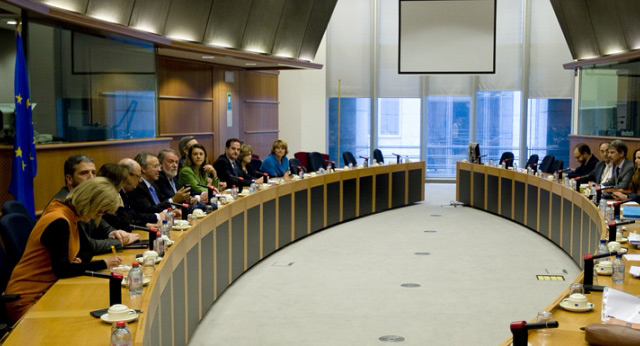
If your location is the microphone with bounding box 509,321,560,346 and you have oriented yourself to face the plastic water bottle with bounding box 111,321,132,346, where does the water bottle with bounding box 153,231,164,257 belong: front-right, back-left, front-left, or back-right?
front-right

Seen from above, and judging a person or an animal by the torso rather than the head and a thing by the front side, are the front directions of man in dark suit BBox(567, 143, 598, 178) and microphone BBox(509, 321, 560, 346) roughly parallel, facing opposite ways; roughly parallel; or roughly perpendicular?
roughly parallel, facing opposite ways

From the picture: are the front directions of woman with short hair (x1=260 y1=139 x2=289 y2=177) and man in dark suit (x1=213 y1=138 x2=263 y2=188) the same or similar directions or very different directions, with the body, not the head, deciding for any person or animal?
same or similar directions

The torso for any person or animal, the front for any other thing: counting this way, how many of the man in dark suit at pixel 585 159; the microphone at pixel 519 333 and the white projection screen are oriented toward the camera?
1

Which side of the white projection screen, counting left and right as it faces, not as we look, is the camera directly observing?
front

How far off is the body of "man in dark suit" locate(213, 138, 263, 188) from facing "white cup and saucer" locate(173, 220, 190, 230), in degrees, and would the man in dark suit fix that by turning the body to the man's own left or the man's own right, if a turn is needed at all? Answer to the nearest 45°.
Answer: approximately 45° to the man's own right

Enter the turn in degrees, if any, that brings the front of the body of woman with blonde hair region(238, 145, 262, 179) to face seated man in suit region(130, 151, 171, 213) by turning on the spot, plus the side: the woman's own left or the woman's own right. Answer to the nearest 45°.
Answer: approximately 45° to the woman's own right

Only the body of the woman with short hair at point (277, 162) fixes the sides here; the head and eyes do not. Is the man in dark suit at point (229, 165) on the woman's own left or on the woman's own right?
on the woman's own right

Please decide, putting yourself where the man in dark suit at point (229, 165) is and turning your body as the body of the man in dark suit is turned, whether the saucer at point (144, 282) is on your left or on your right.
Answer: on your right

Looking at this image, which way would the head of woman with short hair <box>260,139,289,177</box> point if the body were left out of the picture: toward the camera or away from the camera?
toward the camera

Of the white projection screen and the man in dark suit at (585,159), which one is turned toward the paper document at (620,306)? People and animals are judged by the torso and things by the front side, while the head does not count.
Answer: the white projection screen

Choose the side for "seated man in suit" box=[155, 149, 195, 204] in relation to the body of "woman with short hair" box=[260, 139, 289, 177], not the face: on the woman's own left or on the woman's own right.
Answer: on the woman's own right

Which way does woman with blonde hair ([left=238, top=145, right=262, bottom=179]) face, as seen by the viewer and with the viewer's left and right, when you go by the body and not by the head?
facing the viewer and to the right of the viewer

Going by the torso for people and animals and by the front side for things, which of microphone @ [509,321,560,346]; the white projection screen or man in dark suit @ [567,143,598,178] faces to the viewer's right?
the microphone

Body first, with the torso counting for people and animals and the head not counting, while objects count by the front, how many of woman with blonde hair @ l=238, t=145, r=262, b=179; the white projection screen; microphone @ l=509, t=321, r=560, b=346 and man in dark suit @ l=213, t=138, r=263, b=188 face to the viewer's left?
0

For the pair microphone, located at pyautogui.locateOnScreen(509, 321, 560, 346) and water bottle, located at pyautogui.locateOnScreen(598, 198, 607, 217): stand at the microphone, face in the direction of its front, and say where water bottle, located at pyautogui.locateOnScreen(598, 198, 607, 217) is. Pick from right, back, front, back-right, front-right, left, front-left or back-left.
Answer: left

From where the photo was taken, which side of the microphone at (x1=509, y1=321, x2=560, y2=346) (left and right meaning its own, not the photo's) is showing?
right

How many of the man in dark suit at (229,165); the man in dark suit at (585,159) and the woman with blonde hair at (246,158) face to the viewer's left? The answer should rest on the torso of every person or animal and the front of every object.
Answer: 1

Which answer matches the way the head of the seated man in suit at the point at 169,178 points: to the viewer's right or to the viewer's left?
to the viewer's right

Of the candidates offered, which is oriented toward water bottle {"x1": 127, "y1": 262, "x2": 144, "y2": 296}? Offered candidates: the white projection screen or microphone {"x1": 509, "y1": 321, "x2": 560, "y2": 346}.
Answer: the white projection screen

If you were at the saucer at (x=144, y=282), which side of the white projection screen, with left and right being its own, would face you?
front

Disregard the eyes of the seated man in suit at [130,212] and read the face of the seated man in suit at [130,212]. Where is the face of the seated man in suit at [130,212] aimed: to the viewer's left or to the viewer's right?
to the viewer's right

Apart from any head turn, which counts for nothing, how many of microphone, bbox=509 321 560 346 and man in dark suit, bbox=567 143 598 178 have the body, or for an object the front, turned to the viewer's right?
1
